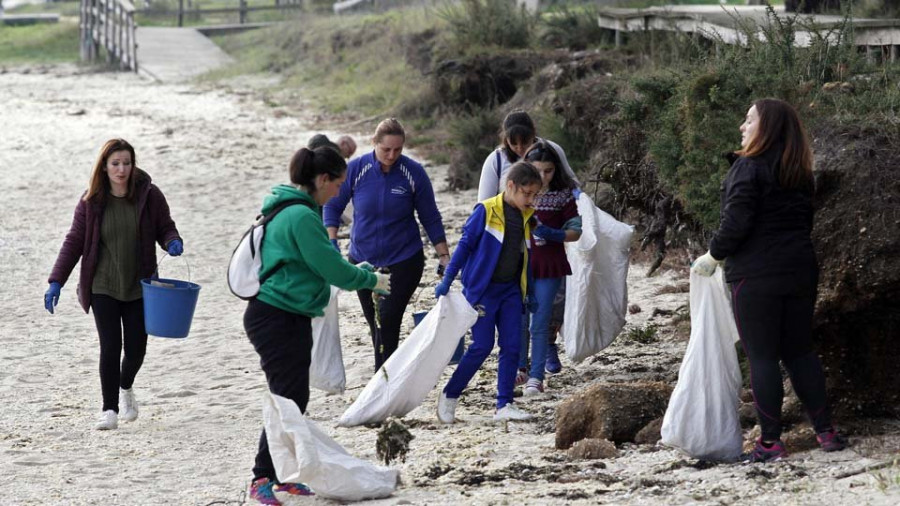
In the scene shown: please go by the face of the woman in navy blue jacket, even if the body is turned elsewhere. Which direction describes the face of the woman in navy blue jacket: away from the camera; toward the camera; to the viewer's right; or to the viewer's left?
toward the camera

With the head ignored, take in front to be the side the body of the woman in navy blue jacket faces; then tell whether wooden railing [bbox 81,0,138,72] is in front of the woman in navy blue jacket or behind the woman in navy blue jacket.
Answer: behind

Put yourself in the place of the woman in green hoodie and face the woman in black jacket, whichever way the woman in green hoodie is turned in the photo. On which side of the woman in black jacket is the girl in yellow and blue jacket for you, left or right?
left

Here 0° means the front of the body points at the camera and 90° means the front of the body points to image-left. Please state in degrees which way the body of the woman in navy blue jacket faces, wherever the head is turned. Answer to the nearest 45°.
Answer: approximately 0°

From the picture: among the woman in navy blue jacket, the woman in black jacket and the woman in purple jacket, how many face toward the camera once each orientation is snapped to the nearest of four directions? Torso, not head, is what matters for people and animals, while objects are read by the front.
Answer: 2

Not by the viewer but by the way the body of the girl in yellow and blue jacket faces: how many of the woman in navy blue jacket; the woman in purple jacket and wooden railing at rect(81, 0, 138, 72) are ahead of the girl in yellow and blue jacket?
0

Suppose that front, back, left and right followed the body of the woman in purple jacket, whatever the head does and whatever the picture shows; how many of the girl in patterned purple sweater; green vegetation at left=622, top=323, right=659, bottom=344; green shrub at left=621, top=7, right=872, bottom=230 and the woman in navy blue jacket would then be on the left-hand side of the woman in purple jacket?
4

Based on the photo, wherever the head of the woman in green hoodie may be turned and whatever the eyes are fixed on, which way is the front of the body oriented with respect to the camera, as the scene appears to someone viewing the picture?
to the viewer's right

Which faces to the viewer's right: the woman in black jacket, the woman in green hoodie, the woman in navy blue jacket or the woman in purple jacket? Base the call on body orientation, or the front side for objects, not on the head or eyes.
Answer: the woman in green hoodie

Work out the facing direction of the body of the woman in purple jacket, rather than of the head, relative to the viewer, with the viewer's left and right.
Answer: facing the viewer

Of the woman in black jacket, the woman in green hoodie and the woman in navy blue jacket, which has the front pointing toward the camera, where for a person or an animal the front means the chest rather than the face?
the woman in navy blue jacket

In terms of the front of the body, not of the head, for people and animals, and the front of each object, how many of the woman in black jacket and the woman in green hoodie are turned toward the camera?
0

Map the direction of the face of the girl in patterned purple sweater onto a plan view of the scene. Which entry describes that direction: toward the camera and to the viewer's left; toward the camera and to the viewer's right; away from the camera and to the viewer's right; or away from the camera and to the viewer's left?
toward the camera and to the viewer's left

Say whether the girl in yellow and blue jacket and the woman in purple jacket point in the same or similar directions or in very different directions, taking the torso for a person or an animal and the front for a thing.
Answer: same or similar directions

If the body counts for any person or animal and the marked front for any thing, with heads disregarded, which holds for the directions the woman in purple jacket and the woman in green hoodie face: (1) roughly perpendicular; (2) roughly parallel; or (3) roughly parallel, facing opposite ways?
roughly perpendicular

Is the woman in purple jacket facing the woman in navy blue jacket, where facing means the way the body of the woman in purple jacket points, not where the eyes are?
no

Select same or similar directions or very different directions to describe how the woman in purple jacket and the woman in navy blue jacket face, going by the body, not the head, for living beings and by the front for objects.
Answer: same or similar directions
